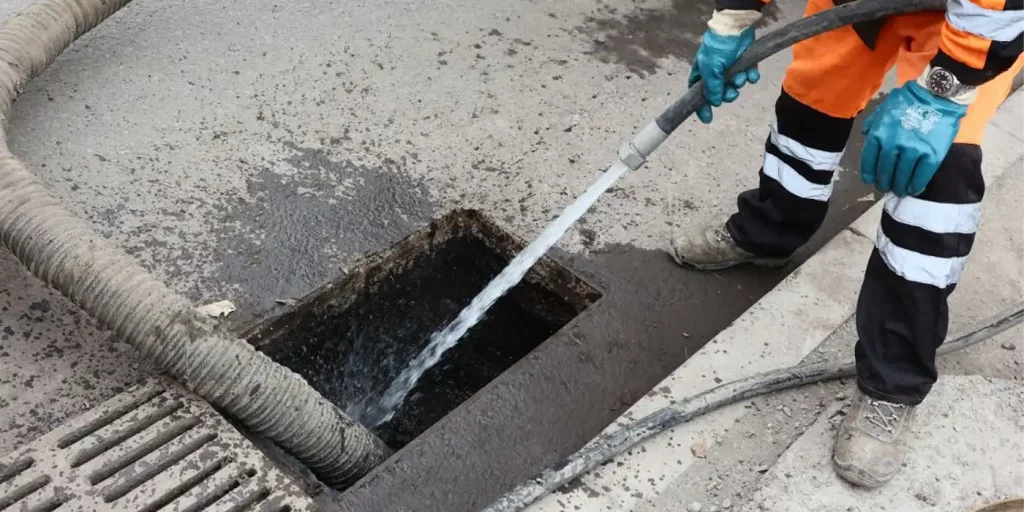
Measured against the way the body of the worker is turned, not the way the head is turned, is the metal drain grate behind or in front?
in front

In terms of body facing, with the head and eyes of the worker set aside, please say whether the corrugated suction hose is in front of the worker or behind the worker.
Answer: in front

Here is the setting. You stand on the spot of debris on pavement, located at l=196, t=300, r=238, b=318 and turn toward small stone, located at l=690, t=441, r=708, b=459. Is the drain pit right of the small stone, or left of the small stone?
left

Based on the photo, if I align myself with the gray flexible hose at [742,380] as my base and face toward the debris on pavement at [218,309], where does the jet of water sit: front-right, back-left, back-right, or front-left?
front-right

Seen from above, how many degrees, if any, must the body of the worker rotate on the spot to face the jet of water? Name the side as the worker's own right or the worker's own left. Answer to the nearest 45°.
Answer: approximately 45° to the worker's own right
